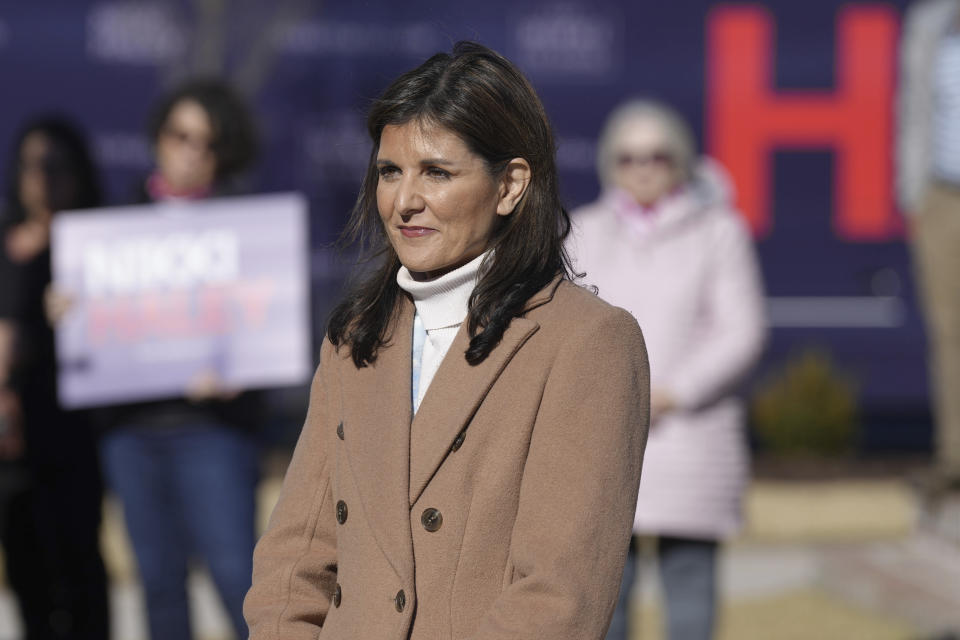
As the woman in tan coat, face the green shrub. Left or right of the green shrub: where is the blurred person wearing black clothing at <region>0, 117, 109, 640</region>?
left

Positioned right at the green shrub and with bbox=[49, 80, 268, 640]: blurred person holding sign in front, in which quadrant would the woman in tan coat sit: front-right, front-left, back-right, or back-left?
front-left

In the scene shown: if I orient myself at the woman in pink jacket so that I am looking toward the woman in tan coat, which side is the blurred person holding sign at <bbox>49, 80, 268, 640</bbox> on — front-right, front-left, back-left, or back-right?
front-right

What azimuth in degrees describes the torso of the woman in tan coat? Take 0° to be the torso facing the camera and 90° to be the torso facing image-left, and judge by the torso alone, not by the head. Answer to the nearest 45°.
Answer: approximately 45°

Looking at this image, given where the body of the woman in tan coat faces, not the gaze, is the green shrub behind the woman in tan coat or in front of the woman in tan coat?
behind

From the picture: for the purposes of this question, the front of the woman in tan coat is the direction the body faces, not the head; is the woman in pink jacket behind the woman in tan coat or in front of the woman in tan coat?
behind

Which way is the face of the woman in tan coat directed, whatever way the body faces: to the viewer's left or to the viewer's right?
to the viewer's left

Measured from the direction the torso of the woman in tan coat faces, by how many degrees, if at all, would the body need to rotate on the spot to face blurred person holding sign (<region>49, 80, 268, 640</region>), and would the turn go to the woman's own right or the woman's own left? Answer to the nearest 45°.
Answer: approximately 135° to the woman's own right

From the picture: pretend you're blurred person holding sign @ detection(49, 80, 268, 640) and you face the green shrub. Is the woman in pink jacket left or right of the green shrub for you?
right

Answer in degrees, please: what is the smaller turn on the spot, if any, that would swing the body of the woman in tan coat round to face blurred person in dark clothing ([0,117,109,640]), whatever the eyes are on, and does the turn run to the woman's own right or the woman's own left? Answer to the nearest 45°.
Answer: approximately 90° to the woman's own right

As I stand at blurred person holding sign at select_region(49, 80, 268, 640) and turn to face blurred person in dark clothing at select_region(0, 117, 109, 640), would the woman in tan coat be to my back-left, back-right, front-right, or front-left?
back-left
